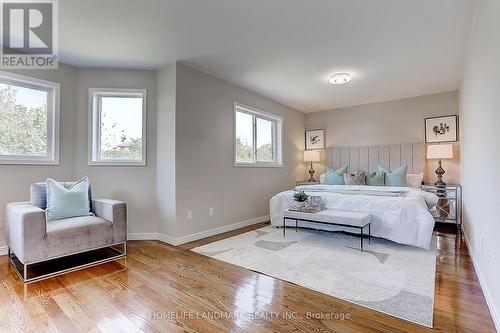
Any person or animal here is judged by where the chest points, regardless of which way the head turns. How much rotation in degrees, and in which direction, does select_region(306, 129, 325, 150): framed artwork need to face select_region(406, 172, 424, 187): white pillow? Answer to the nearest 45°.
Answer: approximately 45° to its left

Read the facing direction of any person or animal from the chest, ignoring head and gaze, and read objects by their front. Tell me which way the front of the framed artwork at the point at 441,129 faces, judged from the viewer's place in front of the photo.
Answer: facing the viewer

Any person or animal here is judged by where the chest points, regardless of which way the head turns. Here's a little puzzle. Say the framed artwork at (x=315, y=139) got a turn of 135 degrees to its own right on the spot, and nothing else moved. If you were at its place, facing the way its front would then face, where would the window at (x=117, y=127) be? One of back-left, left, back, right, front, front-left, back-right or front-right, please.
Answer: left

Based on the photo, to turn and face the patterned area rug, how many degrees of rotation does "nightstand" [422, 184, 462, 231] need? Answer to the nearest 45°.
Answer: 0° — it already faces it

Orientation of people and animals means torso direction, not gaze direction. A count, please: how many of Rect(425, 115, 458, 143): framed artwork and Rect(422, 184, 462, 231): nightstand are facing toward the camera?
2

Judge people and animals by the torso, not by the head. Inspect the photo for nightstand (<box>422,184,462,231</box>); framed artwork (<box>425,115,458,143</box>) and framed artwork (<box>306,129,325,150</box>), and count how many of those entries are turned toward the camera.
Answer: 3

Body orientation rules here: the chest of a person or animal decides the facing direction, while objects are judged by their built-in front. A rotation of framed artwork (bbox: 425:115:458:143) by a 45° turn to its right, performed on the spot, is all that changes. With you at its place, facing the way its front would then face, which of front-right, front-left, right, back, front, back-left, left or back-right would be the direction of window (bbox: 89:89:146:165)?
front

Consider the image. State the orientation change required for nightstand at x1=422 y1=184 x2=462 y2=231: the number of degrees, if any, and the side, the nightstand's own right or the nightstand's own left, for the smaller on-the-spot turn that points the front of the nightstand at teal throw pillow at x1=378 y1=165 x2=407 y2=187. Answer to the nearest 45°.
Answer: approximately 90° to the nightstand's own right

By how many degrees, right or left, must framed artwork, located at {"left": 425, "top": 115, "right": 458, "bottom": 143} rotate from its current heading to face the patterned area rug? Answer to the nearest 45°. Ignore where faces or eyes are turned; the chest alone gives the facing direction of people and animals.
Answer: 0° — it already faces it

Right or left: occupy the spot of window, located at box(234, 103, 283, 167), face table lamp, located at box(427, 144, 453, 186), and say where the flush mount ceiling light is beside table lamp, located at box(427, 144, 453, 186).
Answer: right

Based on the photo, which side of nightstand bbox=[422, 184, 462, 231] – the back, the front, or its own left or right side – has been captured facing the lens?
front

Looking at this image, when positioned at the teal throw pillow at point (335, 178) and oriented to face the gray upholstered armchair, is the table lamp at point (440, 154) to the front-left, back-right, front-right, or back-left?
back-left

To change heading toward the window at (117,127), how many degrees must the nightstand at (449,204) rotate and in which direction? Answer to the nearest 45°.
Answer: approximately 45° to its right

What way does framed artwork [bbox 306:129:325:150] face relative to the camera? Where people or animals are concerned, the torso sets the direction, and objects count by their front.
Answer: toward the camera
